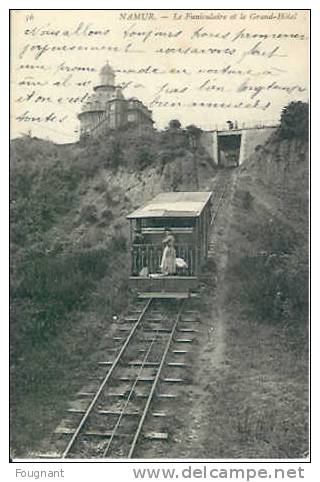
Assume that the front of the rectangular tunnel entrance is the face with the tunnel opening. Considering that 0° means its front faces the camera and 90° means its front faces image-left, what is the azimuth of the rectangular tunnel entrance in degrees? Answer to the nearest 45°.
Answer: approximately 0°

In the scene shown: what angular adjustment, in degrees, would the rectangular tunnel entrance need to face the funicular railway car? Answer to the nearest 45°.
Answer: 0° — it already faces it

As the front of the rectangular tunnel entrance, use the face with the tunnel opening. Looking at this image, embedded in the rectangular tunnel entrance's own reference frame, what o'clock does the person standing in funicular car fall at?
The person standing in funicular car is roughly at 12 o'clock from the rectangular tunnel entrance.

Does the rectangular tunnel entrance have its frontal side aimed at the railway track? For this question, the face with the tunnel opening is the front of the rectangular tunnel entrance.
yes

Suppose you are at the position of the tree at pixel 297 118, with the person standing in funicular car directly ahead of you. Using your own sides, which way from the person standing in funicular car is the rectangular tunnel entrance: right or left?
right
